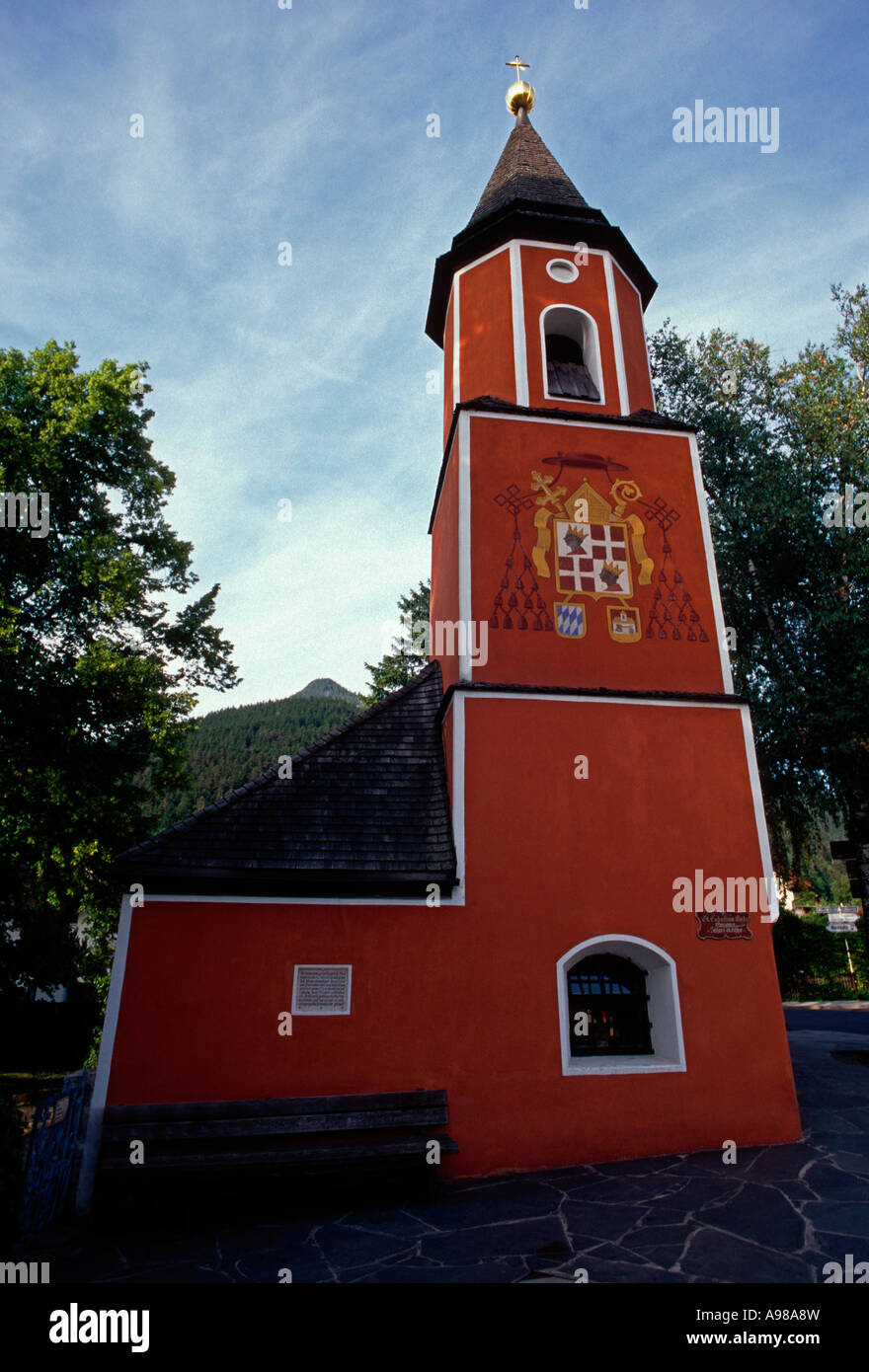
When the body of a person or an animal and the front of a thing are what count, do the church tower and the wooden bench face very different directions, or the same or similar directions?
same or similar directions

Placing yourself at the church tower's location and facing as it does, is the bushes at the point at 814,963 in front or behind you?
behind

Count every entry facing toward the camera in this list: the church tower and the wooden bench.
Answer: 2

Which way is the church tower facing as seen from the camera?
toward the camera

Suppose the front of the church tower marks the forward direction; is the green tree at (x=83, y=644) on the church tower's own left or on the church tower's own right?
on the church tower's own right

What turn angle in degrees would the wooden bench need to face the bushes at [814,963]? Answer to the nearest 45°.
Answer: approximately 135° to its left

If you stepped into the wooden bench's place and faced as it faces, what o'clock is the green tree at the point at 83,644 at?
The green tree is roughly at 5 o'clock from the wooden bench.
